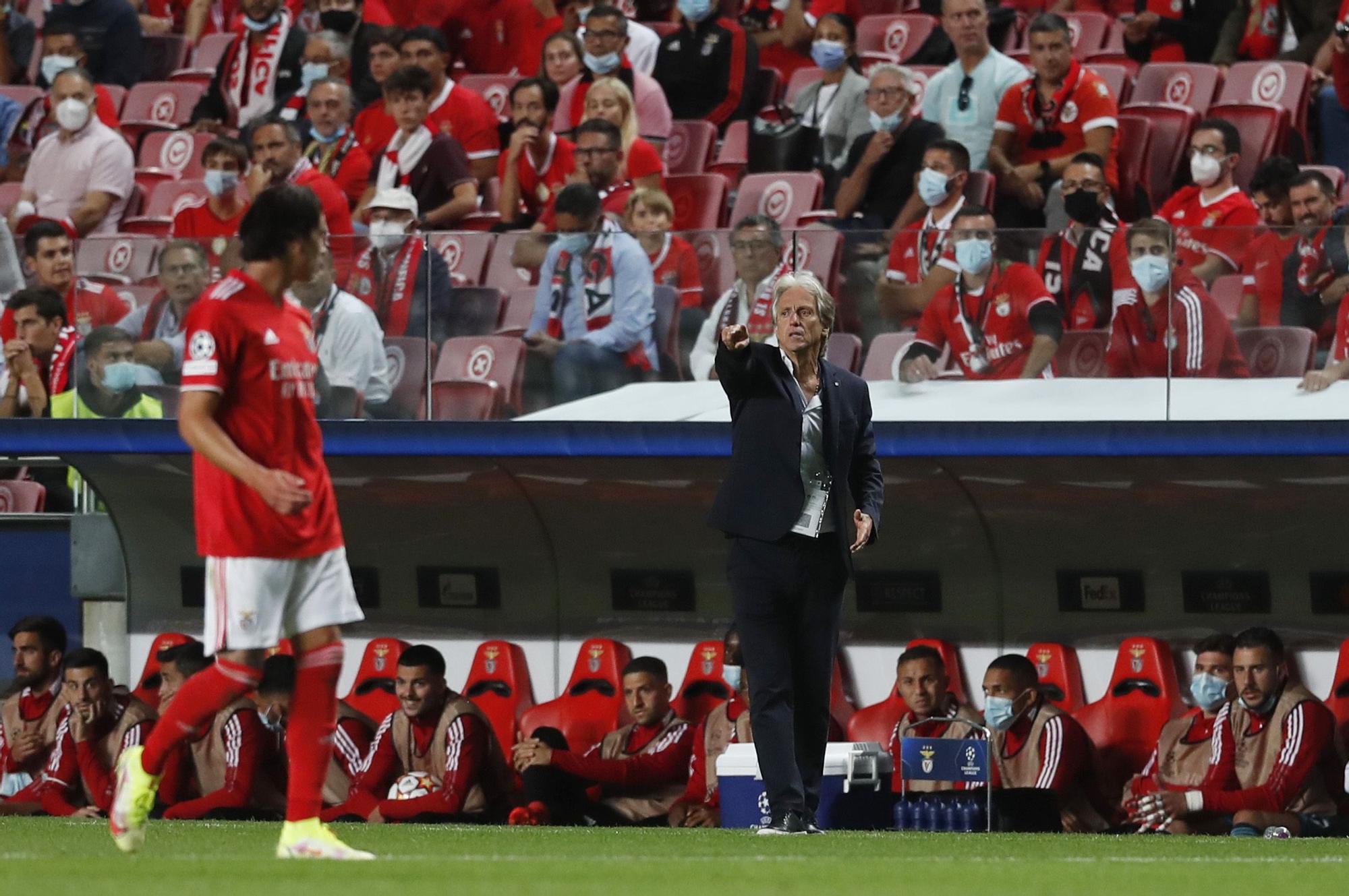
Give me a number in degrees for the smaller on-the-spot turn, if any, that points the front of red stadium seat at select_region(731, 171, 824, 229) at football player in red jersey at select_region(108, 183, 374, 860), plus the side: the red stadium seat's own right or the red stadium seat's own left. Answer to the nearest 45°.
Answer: approximately 45° to the red stadium seat's own left

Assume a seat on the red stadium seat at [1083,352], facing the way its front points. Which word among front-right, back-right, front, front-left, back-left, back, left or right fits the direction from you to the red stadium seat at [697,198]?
back-right

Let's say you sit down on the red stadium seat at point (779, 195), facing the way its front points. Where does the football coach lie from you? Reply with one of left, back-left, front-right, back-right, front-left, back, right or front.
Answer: front-left

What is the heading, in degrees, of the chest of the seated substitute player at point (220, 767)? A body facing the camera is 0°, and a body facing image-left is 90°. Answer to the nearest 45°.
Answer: approximately 45°

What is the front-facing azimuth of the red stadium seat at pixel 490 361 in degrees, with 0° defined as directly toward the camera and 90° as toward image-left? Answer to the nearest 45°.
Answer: approximately 45°

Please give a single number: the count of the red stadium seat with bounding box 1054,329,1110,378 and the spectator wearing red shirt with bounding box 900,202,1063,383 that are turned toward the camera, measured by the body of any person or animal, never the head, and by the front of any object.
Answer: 2

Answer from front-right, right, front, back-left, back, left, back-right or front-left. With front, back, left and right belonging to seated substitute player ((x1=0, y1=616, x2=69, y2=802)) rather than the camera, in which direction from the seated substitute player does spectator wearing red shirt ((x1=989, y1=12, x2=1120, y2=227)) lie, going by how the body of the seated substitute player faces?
back-left

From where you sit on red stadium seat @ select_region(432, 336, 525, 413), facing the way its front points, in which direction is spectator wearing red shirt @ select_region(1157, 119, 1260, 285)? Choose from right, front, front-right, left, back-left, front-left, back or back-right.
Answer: back-left

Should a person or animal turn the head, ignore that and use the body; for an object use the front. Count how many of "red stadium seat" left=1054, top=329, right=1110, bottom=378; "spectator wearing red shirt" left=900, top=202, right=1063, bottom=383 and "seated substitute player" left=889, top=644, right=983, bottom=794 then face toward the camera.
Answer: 3

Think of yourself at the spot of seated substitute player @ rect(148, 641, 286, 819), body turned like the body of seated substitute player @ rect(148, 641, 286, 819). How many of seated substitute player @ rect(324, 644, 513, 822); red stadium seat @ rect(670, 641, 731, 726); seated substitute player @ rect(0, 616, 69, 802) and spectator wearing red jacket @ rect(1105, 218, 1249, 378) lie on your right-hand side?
1

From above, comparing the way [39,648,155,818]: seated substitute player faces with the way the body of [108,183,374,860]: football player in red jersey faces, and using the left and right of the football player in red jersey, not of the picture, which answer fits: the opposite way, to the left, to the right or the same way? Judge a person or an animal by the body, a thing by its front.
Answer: to the right

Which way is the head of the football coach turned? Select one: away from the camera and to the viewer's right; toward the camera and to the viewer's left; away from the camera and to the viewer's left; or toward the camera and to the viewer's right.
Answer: toward the camera and to the viewer's left

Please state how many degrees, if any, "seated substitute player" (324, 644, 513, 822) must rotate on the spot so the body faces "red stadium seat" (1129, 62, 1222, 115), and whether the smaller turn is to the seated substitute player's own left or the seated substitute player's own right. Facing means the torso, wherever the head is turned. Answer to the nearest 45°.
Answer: approximately 135° to the seated substitute player's own left

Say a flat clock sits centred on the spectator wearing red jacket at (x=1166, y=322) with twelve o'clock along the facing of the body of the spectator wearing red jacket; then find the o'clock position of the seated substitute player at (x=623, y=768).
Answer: The seated substitute player is roughly at 2 o'clock from the spectator wearing red jacket.
